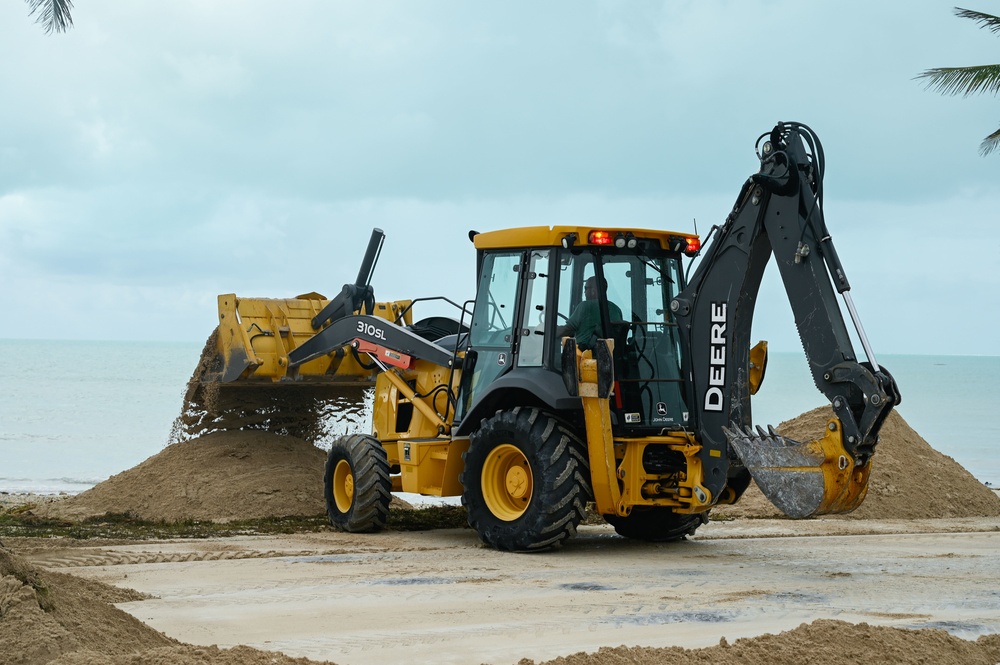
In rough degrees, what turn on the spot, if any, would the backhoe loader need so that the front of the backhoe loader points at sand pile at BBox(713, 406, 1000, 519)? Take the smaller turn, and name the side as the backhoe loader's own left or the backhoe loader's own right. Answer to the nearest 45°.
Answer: approximately 90° to the backhoe loader's own right

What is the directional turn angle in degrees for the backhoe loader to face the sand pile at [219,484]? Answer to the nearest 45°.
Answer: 0° — it already faces it

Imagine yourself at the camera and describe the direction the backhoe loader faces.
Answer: facing away from the viewer and to the left of the viewer

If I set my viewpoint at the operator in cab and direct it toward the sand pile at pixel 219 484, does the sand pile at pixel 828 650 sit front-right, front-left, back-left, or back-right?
back-left

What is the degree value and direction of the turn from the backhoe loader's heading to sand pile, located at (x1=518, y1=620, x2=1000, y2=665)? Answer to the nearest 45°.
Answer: approximately 135° to its left

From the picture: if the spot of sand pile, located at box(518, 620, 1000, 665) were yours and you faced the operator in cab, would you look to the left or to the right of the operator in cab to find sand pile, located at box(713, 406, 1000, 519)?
right

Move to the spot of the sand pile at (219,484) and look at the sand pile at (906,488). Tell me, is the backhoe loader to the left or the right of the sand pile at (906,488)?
right
